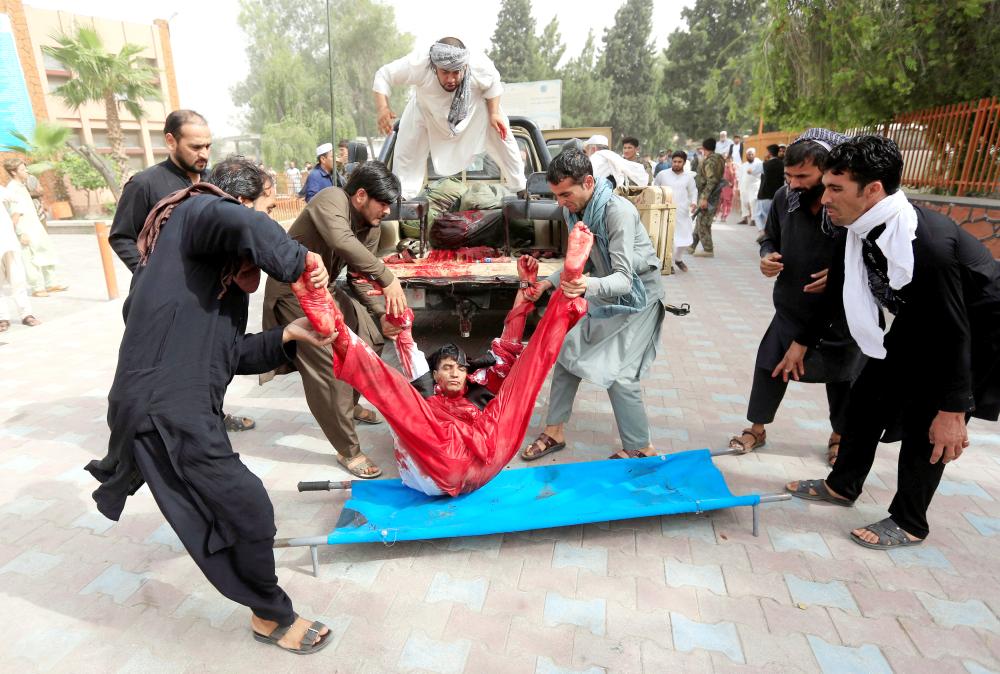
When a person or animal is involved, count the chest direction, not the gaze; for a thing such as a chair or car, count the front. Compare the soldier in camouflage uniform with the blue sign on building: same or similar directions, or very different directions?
very different directions

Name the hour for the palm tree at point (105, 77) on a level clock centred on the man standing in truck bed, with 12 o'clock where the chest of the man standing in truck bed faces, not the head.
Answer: The palm tree is roughly at 5 o'clock from the man standing in truck bed.

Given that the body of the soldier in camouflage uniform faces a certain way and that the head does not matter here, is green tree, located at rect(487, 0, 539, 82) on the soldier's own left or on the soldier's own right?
on the soldier's own right

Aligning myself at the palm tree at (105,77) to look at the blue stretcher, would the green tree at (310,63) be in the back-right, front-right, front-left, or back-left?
back-left

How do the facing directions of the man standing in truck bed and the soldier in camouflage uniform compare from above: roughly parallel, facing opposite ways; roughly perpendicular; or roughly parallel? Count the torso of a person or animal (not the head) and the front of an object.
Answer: roughly perpendicular

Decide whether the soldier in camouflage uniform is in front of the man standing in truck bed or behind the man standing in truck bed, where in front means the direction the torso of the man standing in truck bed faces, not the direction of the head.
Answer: behind

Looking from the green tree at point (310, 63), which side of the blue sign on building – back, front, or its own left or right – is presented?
left

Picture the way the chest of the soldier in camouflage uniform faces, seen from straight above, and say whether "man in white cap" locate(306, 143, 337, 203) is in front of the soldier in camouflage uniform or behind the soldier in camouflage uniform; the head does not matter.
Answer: in front

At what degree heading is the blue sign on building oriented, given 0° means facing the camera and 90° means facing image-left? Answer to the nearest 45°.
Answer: approximately 315°

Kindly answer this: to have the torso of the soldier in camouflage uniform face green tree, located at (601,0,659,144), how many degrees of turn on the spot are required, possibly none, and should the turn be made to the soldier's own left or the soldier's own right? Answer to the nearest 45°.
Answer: approximately 90° to the soldier's own right

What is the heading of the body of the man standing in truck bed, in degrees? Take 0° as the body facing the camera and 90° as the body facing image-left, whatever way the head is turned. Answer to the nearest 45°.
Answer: approximately 0°
